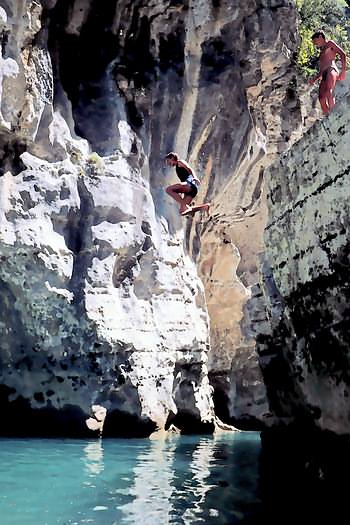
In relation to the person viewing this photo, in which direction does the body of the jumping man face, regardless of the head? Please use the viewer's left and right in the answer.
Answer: facing to the left of the viewer

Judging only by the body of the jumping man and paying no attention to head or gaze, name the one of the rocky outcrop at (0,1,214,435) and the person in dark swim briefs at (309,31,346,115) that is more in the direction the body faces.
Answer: the rocky outcrop

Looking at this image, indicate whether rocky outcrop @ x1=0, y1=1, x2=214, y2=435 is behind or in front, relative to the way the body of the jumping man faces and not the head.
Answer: in front

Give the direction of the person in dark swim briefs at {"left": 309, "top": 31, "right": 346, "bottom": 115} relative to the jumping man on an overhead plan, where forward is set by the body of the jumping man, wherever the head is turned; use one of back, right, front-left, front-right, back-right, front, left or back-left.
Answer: back-left
